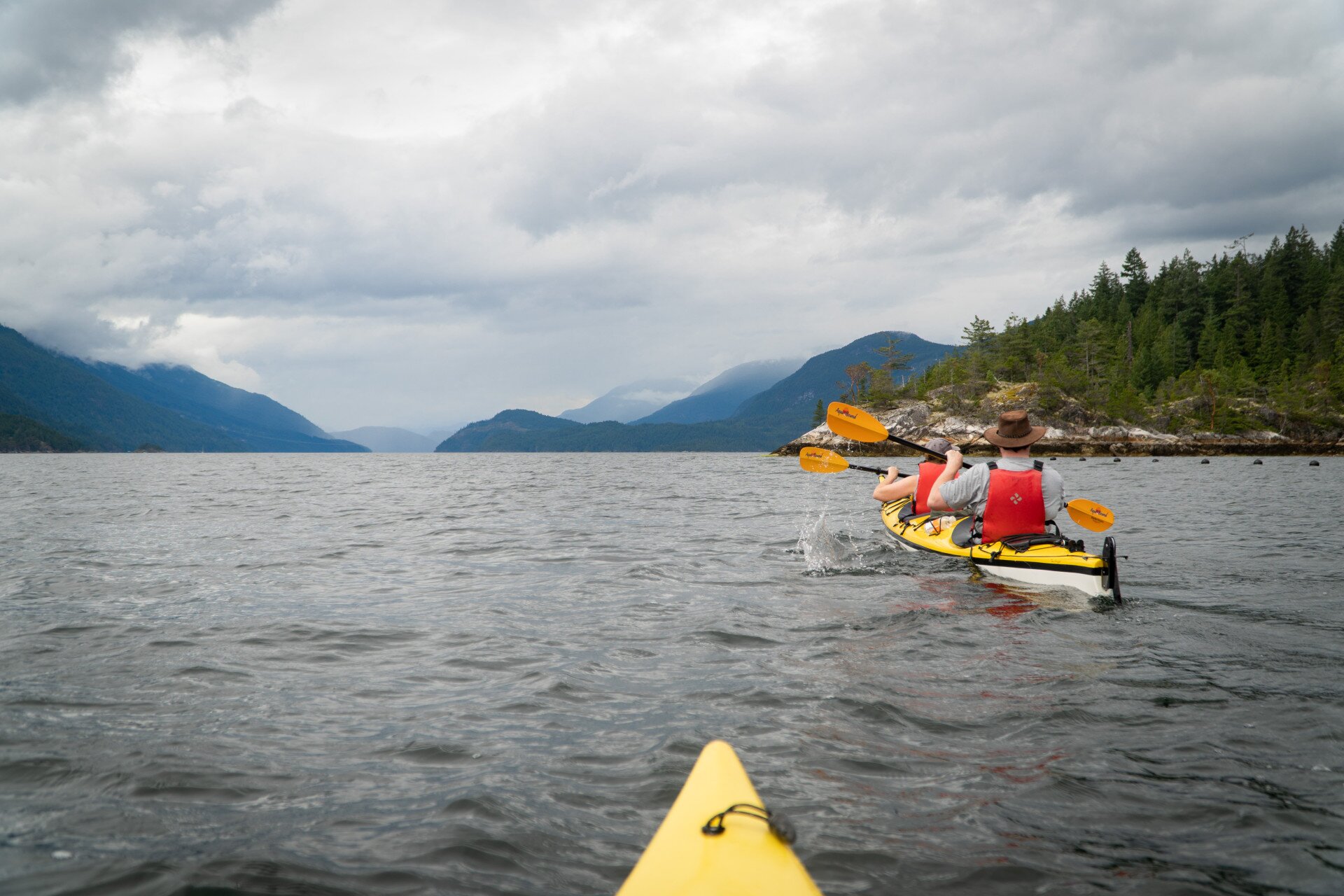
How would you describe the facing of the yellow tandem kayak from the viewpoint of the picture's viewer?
facing away from the viewer and to the left of the viewer
